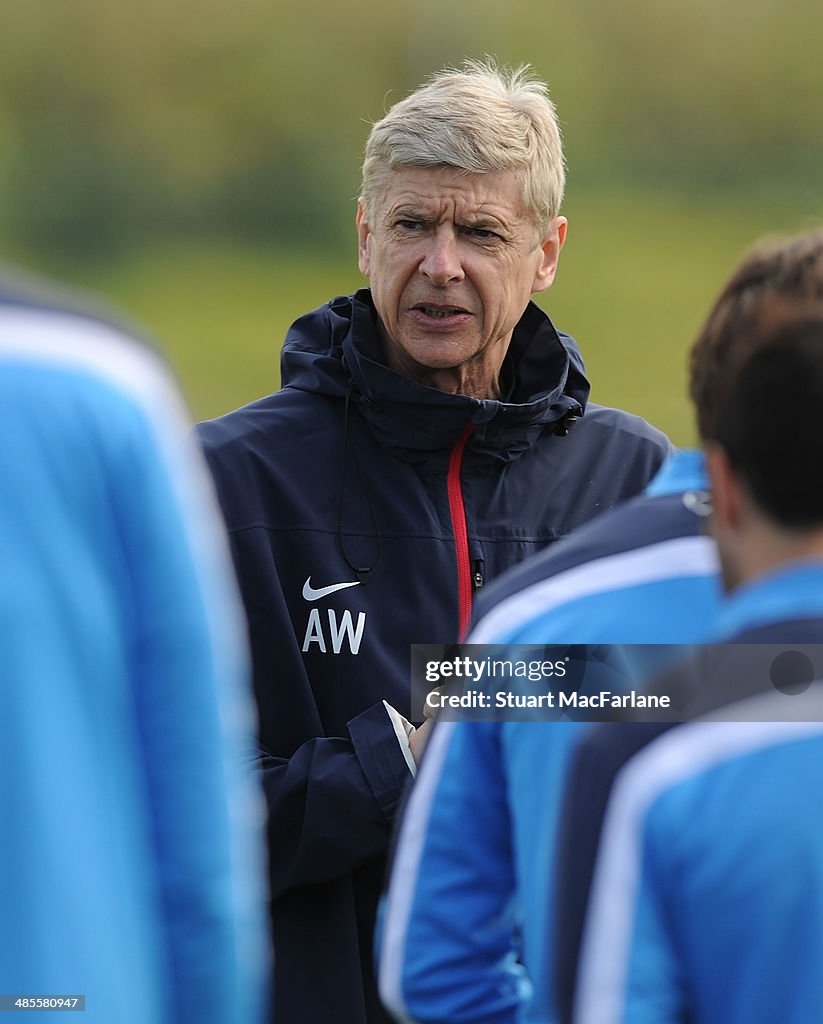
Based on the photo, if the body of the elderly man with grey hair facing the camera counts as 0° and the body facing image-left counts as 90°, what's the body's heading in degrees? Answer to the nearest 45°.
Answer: approximately 0°
